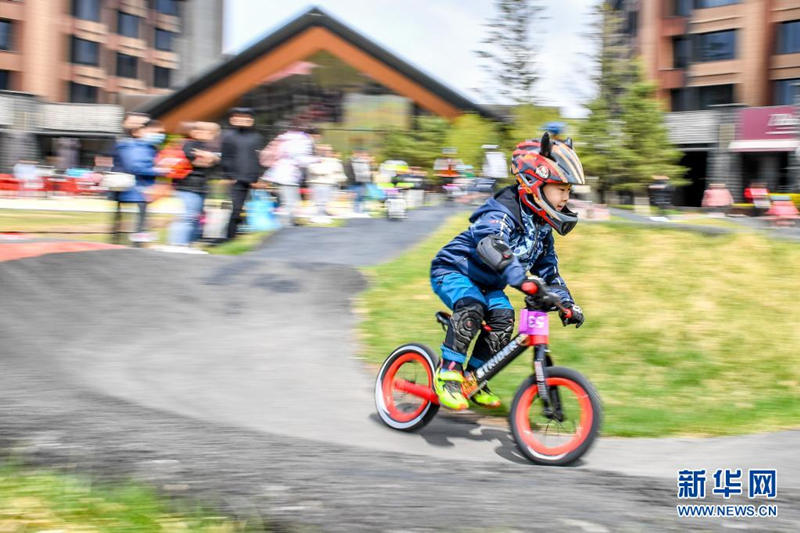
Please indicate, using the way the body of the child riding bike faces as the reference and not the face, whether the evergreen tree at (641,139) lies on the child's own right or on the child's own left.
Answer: on the child's own left

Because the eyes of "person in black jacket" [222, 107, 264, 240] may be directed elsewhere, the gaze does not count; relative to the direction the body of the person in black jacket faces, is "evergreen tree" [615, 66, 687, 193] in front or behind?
behind

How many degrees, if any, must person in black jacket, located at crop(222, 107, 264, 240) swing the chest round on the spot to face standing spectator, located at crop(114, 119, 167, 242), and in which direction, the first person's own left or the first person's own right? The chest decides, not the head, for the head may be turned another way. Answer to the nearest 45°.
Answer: approximately 90° to the first person's own right

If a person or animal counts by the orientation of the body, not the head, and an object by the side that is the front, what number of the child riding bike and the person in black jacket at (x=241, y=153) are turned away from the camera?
0

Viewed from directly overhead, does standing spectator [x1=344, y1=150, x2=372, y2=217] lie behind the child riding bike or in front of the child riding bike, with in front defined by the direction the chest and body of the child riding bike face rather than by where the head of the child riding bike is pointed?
behind

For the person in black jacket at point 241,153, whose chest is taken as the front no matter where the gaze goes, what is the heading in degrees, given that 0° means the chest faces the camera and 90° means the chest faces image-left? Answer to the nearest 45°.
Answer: approximately 0°

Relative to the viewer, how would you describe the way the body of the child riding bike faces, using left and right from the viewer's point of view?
facing the viewer and to the right of the viewer

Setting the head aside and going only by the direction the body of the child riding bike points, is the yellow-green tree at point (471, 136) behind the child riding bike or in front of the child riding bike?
behind

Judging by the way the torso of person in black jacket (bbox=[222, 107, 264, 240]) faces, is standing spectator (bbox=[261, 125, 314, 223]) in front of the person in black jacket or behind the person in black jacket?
behind

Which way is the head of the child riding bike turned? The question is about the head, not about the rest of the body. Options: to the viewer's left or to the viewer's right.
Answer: to the viewer's right
